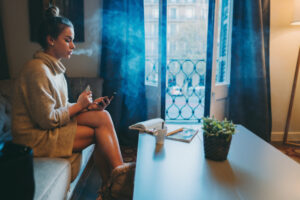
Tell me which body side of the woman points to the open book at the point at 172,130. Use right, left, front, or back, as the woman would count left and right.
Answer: front

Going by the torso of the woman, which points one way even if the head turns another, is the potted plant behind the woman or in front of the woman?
in front

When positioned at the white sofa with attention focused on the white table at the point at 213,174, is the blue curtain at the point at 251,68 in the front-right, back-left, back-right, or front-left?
front-left

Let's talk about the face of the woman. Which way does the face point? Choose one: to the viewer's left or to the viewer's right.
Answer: to the viewer's right

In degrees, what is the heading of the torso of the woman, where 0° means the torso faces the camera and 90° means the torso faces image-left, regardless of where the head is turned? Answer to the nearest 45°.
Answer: approximately 270°

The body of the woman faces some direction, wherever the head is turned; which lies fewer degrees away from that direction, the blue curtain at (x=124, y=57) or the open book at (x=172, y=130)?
the open book

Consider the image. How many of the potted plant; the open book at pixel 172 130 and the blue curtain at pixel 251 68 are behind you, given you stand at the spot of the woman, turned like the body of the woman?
0

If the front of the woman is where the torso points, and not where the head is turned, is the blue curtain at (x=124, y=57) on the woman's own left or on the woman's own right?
on the woman's own left
